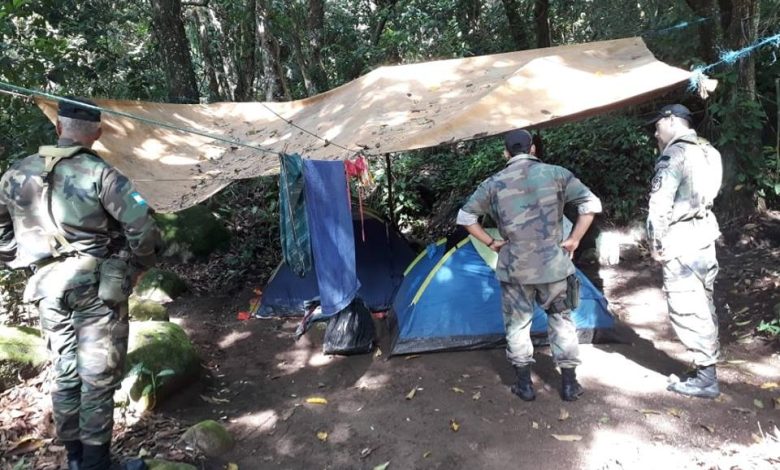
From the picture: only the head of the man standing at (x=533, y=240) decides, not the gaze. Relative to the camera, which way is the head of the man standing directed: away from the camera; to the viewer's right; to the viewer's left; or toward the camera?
away from the camera

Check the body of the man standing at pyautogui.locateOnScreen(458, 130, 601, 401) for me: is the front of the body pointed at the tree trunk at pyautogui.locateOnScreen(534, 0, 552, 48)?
yes

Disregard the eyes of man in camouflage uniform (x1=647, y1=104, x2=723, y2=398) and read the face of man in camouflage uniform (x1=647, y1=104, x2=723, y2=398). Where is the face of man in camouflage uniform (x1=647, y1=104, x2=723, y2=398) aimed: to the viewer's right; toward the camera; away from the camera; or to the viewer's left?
to the viewer's left

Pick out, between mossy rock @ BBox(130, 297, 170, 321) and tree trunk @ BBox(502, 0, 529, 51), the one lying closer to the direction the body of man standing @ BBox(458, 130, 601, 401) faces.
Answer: the tree trunk

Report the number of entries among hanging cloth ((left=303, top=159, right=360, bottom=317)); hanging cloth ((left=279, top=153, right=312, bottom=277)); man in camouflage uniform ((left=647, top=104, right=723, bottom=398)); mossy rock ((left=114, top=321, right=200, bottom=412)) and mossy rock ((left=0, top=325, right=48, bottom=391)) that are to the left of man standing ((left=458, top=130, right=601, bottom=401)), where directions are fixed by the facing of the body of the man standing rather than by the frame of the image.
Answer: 4

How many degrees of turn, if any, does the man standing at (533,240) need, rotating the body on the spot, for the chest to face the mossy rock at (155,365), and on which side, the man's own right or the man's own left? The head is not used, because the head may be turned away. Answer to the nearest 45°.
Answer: approximately 90° to the man's own left

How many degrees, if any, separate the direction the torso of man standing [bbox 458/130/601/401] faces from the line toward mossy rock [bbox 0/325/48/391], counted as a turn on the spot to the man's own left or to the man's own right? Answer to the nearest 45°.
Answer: approximately 90° to the man's own left

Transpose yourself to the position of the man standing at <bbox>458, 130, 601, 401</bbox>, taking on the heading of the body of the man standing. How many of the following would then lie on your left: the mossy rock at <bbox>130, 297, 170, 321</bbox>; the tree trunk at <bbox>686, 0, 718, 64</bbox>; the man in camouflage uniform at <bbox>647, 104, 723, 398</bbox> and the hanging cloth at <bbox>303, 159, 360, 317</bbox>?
2

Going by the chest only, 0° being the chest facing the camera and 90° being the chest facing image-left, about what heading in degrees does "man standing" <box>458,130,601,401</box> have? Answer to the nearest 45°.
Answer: approximately 180°

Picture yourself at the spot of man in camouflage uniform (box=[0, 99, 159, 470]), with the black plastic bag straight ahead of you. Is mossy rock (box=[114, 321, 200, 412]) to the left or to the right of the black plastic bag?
left

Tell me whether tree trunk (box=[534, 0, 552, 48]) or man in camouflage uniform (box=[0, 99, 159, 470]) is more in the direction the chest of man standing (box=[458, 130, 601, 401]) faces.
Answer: the tree trunk

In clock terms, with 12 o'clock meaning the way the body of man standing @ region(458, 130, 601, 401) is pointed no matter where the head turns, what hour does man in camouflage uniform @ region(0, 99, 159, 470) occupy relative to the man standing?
The man in camouflage uniform is roughly at 8 o'clock from the man standing.

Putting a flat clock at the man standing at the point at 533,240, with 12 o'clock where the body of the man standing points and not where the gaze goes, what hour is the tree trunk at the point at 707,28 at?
The tree trunk is roughly at 1 o'clock from the man standing.

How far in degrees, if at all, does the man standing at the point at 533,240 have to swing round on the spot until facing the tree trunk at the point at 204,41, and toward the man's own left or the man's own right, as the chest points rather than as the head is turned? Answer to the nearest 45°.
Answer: approximately 45° to the man's own left

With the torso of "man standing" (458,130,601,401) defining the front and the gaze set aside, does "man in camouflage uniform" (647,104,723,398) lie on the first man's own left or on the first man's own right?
on the first man's own right

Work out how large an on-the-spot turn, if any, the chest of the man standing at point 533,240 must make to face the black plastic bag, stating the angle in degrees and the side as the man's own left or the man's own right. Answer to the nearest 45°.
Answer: approximately 45° to the man's own left
